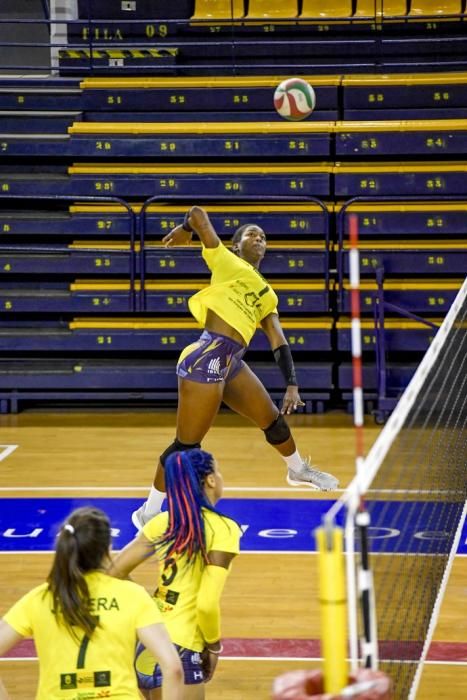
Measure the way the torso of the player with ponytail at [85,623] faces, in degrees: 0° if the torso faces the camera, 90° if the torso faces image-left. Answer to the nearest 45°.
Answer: approximately 180°

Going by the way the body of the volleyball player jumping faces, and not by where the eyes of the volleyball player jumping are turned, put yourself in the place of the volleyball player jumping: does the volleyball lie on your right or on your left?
on your left

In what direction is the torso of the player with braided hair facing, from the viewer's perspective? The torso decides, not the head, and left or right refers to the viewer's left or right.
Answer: facing away from the viewer and to the right of the viewer

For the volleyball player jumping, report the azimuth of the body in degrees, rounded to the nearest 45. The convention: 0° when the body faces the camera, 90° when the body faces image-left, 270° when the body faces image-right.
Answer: approximately 315°

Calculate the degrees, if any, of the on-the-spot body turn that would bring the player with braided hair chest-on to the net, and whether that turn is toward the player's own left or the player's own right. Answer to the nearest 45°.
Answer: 0° — they already face it

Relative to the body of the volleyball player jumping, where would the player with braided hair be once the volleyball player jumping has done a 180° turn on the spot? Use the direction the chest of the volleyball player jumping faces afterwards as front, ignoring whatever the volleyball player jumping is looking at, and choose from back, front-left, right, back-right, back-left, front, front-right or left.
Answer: back-left

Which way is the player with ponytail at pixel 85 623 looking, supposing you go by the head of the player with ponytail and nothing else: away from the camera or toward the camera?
away from the camera

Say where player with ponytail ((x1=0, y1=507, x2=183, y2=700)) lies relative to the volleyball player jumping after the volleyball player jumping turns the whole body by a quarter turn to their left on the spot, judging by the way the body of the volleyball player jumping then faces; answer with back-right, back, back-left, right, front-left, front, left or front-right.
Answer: back-right

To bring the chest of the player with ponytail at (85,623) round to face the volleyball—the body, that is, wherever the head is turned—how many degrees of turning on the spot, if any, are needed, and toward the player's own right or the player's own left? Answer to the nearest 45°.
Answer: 0° — they already face it
